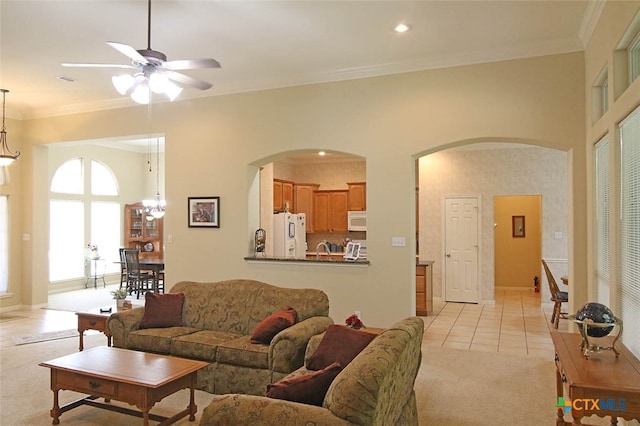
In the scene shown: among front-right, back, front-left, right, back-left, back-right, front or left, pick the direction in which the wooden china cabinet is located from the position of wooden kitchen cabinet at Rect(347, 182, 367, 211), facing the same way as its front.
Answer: right

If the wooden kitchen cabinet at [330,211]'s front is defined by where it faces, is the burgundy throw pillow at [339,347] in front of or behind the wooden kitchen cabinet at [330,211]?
in front

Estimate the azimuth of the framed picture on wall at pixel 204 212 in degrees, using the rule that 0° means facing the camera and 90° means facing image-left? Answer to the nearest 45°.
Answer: approximately 0°

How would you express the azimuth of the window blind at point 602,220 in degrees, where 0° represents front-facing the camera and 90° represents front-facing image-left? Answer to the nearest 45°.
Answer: approximately 90°

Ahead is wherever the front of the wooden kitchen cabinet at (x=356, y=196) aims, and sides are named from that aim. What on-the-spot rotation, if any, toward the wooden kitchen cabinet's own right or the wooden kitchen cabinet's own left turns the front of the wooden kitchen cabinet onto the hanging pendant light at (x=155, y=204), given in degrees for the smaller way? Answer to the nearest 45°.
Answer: approximately 90° to the wooden kitchen cabinet's own right

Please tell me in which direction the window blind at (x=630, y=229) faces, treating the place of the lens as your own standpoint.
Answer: facing to the left of the viewer

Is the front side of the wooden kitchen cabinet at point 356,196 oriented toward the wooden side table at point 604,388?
yes

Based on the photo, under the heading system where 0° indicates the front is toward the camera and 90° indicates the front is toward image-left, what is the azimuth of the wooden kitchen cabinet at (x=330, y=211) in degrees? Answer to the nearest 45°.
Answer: approximately 0°

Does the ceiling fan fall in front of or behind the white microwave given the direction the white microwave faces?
in front

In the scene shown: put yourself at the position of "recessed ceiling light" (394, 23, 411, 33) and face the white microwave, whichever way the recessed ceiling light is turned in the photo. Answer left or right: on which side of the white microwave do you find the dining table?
left

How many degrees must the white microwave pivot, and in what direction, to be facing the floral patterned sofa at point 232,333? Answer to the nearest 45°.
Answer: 0° — it already faces it

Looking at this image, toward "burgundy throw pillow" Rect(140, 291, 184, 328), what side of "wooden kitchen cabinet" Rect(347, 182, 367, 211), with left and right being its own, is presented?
front
